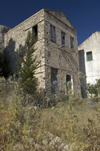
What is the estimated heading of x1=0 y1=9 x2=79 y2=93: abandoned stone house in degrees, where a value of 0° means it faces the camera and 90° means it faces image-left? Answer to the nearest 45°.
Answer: approximately 315°
